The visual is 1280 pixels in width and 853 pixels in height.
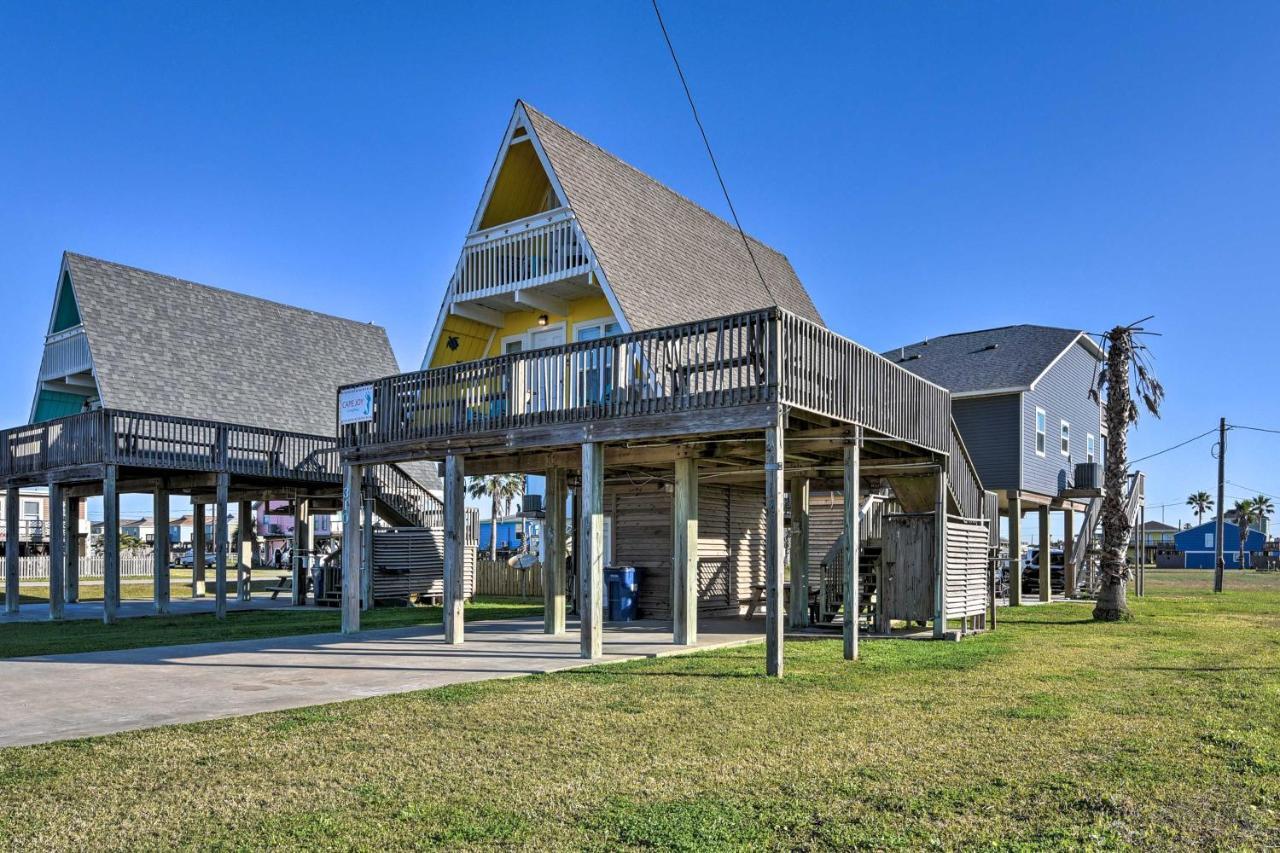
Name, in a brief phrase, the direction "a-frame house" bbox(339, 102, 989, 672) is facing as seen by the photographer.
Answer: facing the viewer and to the left of the viewer

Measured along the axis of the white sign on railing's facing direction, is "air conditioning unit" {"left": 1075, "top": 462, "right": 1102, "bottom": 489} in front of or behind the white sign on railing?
behind

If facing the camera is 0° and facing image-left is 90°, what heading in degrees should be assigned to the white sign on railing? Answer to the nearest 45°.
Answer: approximately 45°

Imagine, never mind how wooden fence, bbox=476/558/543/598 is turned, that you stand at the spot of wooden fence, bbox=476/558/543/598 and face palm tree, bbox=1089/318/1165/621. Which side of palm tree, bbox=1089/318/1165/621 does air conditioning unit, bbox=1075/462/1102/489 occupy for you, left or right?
left

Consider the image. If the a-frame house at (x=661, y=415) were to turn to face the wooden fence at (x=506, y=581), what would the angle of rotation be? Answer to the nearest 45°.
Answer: approximately 135° to its right
